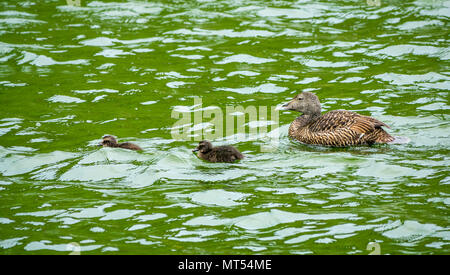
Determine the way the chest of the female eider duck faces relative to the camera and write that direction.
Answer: to the viewer's left

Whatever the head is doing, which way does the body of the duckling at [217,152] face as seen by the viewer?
to the viewer's left

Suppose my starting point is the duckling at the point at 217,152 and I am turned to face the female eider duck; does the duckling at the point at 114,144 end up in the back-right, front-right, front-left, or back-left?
back-left

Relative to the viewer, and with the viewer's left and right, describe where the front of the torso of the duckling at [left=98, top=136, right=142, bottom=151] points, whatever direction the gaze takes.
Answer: facing to the left of the viewer

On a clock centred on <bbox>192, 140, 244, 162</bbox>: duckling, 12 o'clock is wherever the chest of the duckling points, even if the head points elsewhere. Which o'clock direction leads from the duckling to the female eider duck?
The female eider duck is roughly at 5 o'clock from the duckling.

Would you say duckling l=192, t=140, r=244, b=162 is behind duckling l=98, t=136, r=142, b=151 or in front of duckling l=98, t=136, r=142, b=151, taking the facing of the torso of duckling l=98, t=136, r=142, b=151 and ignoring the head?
behind

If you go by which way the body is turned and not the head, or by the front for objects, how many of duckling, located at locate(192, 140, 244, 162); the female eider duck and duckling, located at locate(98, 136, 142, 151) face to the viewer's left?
3

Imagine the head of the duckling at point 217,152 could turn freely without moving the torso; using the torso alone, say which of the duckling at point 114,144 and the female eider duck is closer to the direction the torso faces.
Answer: the duckling

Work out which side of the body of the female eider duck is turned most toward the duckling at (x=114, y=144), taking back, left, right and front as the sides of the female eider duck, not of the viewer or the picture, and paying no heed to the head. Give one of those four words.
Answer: front

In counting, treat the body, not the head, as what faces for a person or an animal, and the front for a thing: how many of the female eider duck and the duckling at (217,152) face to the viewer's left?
2

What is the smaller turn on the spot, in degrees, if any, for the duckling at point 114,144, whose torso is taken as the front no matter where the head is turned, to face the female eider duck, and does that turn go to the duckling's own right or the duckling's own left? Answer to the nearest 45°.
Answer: approximately 180°
